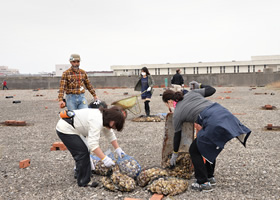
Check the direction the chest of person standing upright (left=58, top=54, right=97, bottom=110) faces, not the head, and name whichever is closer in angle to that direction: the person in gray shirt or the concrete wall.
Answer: the person in gray shirt

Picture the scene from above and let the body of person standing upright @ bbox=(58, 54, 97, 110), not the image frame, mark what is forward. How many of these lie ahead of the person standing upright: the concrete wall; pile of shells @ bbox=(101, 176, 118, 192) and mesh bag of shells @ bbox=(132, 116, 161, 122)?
1

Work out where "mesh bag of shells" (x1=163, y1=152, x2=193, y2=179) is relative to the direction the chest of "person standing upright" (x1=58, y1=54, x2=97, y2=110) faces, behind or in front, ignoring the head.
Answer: in front

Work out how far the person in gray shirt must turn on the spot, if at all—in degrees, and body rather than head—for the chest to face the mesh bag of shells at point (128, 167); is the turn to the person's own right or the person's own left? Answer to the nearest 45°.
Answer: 0° — they already face it

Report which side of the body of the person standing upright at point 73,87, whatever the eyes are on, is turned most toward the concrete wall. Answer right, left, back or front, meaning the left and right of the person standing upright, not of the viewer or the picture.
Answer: back

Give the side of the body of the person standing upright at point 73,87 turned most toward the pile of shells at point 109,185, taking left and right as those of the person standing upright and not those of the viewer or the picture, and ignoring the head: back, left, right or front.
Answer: front

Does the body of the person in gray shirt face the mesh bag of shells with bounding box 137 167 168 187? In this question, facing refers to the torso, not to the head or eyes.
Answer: yes

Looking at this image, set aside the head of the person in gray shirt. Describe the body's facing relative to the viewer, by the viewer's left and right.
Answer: facing to the left of the viewer

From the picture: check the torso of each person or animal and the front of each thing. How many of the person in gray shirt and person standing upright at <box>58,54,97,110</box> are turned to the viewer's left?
1

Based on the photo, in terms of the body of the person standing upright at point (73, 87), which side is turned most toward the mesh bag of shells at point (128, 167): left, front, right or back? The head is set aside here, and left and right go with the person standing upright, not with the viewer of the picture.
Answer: front

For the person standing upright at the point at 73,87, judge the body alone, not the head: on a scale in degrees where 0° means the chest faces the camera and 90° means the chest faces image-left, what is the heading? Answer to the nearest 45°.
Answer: approximately 0°
